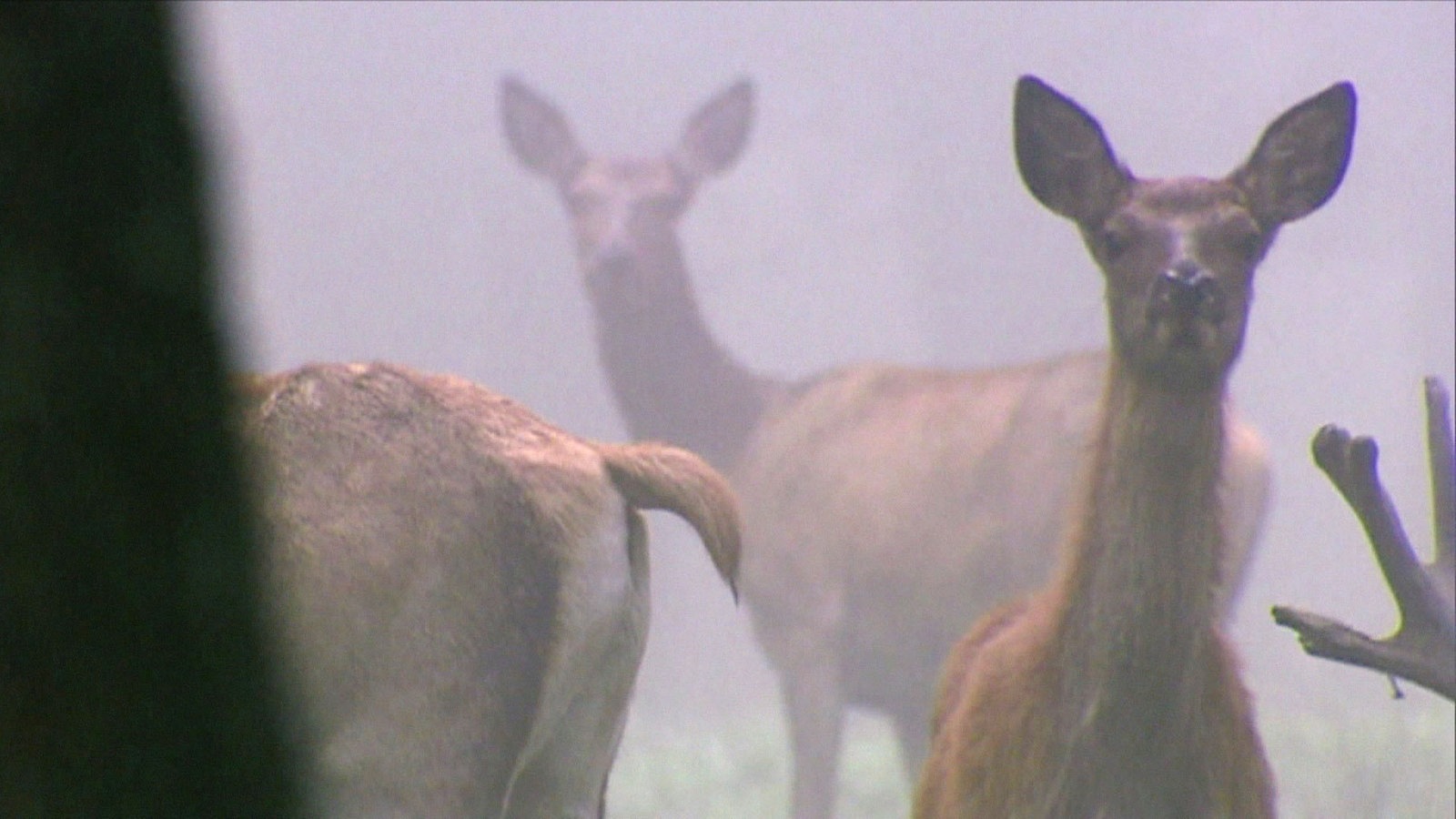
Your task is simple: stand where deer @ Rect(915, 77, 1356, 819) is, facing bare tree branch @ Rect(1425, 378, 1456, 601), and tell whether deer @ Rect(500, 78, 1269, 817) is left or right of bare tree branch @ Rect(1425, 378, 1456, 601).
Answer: left

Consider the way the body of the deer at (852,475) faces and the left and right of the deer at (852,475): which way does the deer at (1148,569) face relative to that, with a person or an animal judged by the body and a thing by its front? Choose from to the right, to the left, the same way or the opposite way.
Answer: to the left

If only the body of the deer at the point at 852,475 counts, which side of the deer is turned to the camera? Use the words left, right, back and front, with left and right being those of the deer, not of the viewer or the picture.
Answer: left

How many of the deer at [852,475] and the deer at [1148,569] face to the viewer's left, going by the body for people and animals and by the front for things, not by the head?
1

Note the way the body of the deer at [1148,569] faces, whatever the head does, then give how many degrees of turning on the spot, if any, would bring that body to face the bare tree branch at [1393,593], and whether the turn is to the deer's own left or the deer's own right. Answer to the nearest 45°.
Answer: approximately 135° to the deer's own left

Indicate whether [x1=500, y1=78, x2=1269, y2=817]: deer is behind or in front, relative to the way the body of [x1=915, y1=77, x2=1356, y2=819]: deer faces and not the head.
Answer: behind

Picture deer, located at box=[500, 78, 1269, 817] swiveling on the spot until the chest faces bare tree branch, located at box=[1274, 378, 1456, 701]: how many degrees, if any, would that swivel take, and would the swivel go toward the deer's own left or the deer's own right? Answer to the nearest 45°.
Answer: approximately 90° to the deer's own left

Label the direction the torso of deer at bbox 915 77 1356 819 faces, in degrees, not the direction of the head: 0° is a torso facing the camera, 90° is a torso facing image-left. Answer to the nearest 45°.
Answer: approximately 0°

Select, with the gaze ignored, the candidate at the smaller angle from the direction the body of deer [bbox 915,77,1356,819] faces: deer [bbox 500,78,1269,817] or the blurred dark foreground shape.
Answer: the blurred dark foreground shape

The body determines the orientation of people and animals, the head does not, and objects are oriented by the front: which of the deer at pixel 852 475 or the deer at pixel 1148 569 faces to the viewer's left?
the deer at pixel 852 475
